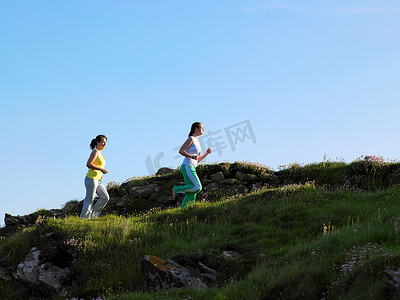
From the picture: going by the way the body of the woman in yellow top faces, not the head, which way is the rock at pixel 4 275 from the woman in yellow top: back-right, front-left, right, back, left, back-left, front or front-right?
back-right

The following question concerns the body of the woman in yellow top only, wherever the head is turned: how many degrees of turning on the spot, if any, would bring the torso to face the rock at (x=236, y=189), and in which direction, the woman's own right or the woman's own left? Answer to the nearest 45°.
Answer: approximately 45° to the woman's own left

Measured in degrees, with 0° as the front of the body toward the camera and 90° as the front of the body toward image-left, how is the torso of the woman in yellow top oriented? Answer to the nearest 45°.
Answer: approximately 270°

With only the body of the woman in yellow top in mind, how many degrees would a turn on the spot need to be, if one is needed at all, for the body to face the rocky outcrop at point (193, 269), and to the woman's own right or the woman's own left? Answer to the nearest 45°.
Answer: approximately 90° to the woman's own right

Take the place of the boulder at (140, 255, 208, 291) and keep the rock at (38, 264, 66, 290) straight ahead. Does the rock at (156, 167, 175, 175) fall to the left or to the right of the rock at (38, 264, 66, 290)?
right

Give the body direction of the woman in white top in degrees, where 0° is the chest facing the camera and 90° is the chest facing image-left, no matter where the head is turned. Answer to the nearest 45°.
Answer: approximately 270°

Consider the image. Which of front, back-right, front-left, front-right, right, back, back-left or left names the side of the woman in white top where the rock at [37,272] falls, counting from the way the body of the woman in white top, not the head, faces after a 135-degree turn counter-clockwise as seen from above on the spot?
left

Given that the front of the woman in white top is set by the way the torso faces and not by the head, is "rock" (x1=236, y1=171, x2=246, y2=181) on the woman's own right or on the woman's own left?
on the woman's own left

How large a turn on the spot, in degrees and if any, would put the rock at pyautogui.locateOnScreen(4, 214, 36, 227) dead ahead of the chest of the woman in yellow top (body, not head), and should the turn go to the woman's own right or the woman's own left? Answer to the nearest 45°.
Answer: approximately 135° to the woman's own left

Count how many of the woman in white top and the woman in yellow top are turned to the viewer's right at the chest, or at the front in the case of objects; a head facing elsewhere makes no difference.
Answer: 2

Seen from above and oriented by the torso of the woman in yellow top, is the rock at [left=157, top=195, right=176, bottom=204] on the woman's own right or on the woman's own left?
on the woman's own left
